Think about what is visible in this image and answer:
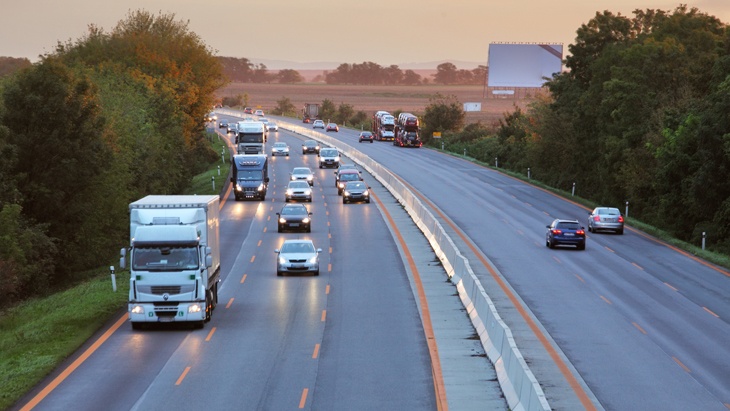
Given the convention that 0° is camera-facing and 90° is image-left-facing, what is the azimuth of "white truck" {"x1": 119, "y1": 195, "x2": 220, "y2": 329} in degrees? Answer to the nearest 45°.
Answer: approximately 0°

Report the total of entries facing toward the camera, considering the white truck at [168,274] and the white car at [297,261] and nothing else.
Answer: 2

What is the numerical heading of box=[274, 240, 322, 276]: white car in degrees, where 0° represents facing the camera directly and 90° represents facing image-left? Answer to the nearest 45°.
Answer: approximately 0°

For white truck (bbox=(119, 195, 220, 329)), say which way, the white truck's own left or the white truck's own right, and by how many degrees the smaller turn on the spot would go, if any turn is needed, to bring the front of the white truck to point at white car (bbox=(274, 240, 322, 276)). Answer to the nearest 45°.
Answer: approximately 135° to the white truck's own left
